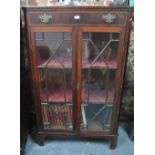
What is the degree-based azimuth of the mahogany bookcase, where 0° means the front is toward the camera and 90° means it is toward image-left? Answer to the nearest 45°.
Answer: approximately 0°
